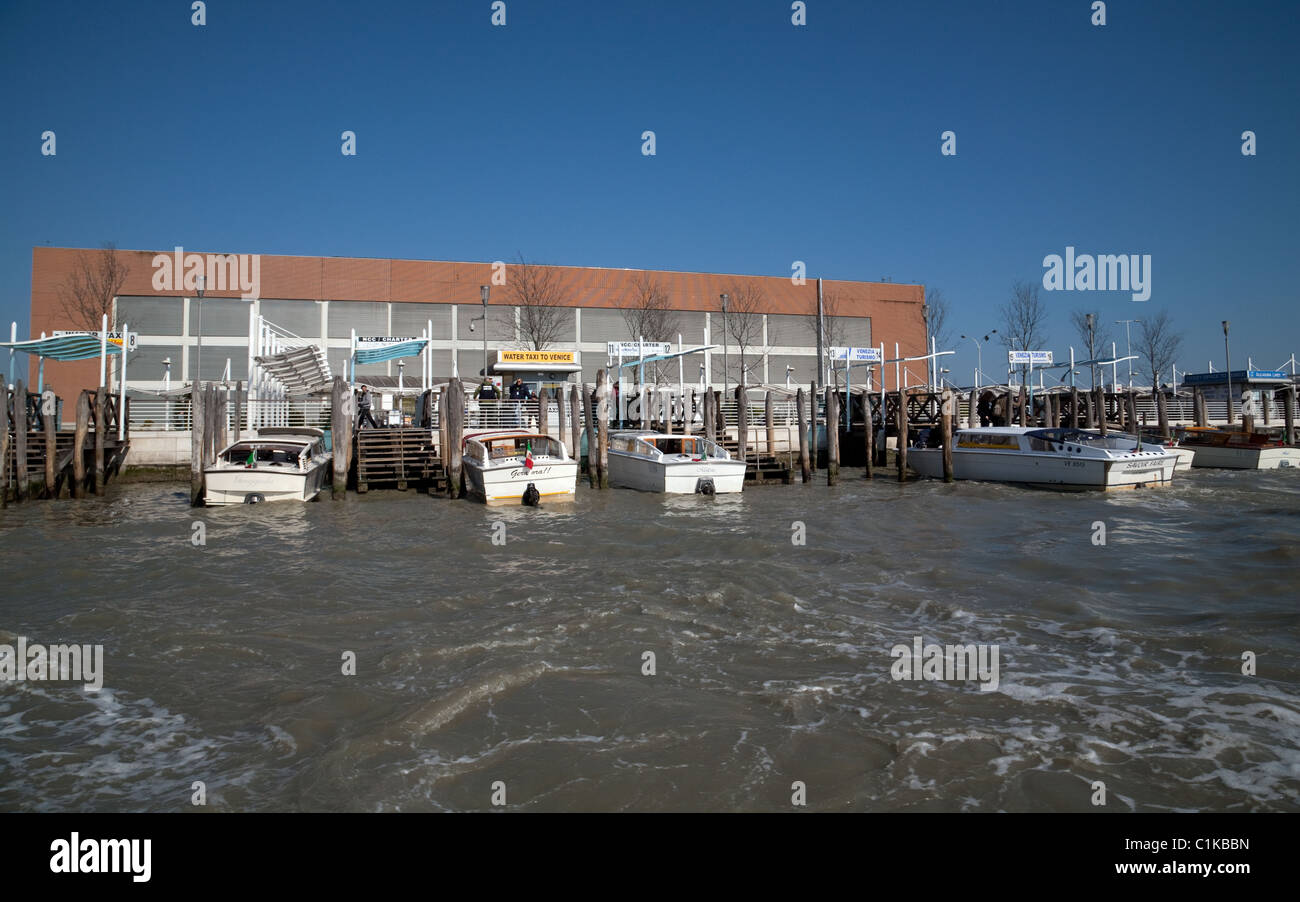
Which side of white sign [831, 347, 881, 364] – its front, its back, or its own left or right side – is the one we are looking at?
front

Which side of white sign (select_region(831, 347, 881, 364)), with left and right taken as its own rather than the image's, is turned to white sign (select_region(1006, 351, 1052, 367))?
left

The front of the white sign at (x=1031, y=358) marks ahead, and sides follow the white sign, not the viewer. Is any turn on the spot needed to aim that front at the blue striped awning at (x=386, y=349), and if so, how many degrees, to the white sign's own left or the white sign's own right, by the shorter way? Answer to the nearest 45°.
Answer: approximately 45° to the white sign's own right

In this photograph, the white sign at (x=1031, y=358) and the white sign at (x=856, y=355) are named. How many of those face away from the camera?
0

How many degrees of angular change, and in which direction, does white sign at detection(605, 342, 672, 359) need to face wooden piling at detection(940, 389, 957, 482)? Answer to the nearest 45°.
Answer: approximately 45° to its left

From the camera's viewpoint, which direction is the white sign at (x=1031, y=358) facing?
toward the camera

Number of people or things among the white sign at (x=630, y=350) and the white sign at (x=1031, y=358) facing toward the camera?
2

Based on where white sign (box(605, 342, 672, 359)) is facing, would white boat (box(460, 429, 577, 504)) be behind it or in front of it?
in front

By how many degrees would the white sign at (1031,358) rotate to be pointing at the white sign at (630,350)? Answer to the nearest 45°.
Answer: approximately 45° to its right

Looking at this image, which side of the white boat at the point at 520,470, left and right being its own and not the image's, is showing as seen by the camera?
back
